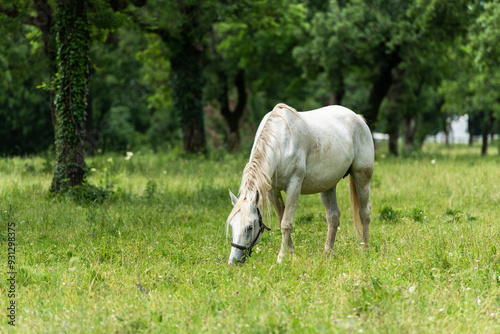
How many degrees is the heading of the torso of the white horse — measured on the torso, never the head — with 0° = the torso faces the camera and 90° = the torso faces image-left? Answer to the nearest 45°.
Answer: approximately 45°

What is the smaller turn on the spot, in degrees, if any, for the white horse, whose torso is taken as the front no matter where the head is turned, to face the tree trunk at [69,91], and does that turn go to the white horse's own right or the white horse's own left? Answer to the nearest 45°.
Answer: approximately 90° to the white horse's own right

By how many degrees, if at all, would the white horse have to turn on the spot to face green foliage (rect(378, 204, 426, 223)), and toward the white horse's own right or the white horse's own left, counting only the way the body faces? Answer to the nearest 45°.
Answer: approximately 180°

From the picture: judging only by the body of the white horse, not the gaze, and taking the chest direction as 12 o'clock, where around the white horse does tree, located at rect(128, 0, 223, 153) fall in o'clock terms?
The tree is roughly at 4 o'clock from the white horse.

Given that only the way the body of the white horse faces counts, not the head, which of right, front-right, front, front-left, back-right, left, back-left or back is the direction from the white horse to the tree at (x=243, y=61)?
back-right
